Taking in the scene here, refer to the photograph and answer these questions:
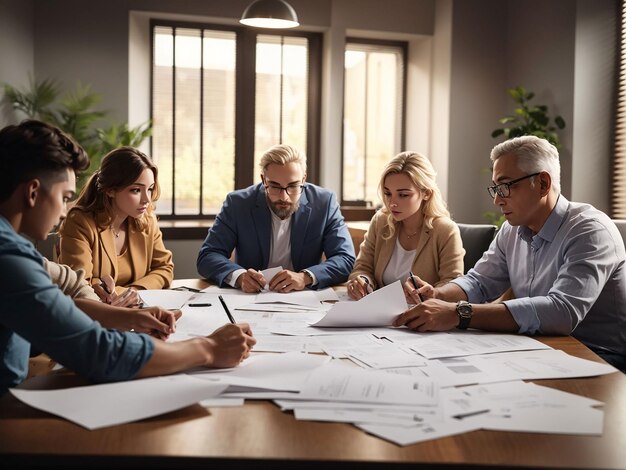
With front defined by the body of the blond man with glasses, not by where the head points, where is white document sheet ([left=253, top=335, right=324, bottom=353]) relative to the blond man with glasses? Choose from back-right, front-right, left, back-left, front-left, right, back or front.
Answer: front

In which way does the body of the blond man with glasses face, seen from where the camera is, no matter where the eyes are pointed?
toward the camera

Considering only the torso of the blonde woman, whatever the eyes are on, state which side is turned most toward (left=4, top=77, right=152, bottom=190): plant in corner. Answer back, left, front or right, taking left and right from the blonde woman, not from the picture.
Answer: right

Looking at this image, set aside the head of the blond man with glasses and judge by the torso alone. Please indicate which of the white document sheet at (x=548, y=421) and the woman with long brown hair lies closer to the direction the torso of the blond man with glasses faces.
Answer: the white document sheet

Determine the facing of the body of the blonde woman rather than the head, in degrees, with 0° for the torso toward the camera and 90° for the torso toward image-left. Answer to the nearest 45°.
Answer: approximately 45°

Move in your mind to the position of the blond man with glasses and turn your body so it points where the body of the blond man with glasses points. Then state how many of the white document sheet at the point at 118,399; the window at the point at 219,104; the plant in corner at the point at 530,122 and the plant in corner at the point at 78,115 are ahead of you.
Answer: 1

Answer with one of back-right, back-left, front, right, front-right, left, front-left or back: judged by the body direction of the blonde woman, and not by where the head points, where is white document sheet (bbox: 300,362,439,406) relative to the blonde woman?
front-left

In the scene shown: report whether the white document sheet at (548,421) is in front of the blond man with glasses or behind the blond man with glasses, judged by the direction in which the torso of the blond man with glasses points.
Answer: in front

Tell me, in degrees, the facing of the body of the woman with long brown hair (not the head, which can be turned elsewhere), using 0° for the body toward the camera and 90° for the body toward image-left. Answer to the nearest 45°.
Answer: approximately 315°

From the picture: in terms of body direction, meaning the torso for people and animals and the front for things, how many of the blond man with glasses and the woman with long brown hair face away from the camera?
0

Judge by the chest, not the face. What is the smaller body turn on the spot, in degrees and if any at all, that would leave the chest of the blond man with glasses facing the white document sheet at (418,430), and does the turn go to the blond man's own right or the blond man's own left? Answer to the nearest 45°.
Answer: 0° — they already face it

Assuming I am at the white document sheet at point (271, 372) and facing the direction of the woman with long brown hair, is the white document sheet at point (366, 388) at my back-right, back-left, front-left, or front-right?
back-right

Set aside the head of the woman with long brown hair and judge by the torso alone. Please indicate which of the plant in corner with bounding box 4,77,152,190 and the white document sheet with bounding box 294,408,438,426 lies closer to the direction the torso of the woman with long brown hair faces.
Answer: the white document sheet

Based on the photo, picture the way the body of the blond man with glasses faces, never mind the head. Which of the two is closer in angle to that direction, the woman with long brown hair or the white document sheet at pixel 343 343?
the white document sheet

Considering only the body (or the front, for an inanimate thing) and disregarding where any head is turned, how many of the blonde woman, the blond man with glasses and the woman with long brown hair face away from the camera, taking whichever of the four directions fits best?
0
